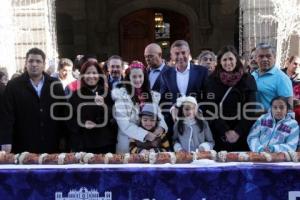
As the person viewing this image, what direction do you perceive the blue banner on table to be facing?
facing the viewer

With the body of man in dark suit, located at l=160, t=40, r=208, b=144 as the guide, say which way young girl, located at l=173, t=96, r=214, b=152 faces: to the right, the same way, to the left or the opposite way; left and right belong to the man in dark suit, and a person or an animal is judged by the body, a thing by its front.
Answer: the same way

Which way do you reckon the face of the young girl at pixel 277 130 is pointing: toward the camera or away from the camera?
toward the camera

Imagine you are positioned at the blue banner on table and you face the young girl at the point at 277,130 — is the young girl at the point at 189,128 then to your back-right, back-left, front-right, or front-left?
front-left

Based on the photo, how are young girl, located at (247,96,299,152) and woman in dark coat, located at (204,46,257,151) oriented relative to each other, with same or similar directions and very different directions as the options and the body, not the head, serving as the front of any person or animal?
same or similar directions

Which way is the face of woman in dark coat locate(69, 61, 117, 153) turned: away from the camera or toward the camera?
toward the camera

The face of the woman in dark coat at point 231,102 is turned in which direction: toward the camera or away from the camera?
toward the camera

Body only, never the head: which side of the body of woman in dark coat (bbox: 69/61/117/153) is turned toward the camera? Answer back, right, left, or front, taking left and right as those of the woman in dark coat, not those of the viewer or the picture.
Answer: front

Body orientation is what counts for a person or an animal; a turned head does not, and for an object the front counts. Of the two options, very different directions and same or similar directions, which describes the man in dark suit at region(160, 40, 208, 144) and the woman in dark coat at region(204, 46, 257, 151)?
same or similar directions

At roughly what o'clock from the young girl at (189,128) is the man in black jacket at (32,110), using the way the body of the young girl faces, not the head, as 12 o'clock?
The man in black jacket is roughly at 3 o'clock from the young girl.

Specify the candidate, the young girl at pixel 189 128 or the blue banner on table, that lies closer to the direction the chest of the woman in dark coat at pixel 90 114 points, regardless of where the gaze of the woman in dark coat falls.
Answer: the blue banner on table

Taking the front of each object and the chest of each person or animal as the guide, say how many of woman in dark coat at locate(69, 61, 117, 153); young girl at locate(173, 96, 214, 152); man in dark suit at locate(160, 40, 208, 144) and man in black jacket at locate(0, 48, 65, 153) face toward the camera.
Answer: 4

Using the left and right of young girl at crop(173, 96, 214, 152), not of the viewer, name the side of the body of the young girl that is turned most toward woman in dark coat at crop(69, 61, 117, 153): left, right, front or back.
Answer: right

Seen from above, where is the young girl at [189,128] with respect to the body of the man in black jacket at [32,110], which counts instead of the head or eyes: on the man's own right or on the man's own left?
on the man's own left

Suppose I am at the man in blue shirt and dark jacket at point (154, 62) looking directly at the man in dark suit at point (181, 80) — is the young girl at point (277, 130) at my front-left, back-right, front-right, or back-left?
front-left
